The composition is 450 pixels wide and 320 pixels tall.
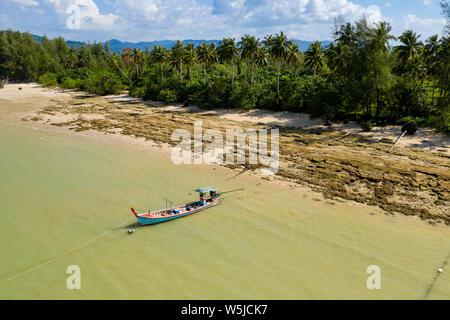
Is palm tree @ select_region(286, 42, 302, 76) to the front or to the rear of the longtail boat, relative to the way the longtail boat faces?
to the rear

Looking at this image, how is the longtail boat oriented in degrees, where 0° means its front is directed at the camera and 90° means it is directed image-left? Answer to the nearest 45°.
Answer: approximately 45°

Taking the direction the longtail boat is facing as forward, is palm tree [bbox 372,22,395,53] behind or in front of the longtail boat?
behind

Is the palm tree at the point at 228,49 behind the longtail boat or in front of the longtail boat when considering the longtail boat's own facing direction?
behind

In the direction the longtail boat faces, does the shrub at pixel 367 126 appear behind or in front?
behind

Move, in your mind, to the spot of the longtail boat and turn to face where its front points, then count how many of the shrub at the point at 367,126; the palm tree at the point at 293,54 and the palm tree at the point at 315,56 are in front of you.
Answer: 0

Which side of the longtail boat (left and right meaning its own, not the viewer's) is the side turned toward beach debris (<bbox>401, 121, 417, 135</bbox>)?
back

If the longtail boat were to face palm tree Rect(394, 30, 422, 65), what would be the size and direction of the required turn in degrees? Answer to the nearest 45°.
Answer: approximately 180°

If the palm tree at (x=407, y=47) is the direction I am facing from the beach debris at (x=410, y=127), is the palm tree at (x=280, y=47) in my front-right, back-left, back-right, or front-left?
front-left
